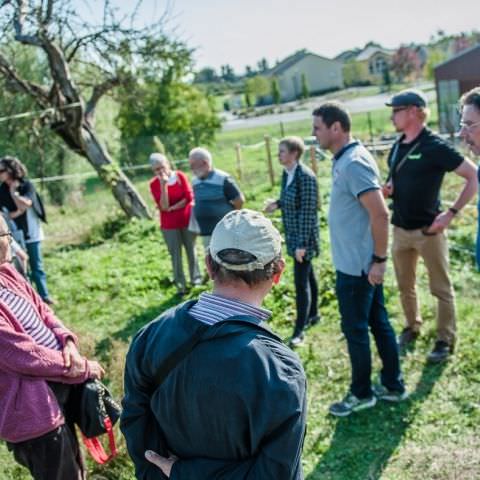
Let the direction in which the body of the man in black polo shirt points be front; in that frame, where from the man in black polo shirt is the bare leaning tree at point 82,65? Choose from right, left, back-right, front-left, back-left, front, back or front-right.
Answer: right

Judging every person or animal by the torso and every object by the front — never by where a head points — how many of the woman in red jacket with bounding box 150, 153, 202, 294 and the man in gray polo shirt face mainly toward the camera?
1

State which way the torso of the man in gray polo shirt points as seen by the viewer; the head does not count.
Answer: to the viewer's left

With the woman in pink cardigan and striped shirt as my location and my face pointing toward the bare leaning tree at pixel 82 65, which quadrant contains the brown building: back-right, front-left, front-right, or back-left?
front-right

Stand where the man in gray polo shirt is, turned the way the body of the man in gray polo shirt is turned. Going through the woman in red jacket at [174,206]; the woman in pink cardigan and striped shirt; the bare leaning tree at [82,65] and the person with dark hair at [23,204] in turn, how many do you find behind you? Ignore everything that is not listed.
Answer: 0

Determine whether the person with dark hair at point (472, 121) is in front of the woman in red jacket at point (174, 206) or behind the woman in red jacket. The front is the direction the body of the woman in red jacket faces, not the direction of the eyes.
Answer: in front

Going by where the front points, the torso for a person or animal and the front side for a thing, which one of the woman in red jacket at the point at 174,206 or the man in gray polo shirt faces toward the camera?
the woman in red jacket

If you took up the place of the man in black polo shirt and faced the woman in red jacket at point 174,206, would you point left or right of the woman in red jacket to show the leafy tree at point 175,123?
right

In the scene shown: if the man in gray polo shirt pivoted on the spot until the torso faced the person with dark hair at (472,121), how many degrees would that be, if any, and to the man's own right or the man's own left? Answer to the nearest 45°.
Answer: approximately 135° to the man's own left

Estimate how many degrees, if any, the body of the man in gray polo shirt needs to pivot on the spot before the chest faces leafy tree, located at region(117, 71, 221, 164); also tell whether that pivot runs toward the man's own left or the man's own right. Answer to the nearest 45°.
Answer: approximately 90° to the man's own right

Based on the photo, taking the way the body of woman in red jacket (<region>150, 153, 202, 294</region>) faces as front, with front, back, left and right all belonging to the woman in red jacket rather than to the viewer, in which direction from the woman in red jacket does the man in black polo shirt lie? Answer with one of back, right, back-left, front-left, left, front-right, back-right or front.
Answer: front-left

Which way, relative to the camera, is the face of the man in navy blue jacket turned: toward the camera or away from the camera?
away from the camera

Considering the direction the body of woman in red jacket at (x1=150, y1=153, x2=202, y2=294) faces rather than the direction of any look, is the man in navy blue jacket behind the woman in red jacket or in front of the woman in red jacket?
in front

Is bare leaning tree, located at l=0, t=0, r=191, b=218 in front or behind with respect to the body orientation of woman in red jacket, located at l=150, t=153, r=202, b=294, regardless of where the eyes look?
behind

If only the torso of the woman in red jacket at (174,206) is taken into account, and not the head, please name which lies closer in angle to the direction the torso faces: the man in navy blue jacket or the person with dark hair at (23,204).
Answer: the man in navy blue jacket

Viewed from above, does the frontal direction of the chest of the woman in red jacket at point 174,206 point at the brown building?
no

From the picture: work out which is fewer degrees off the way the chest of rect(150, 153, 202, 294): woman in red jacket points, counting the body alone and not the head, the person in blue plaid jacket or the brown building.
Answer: the person in blue plaid jacket

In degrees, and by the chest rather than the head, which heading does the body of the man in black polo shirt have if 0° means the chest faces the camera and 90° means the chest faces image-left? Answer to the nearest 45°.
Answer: approximately 45°

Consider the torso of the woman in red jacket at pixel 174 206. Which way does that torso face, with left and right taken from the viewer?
facing the viewer

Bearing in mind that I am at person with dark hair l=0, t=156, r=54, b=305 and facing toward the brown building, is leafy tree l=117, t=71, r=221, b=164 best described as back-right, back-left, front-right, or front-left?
front-left
